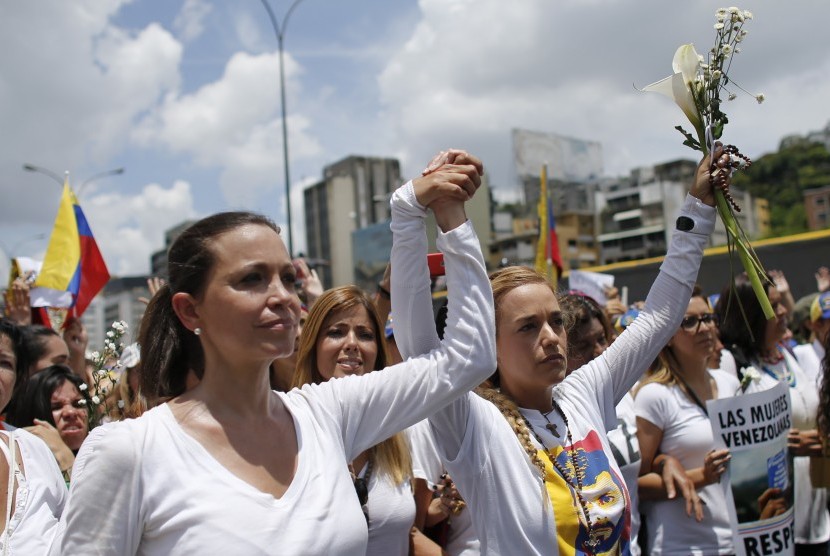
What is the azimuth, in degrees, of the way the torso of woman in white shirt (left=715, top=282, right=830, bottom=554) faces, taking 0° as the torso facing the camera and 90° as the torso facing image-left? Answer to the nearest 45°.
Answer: approximately 315°

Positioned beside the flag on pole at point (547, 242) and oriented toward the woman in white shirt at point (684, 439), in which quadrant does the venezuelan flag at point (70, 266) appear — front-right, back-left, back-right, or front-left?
front-right

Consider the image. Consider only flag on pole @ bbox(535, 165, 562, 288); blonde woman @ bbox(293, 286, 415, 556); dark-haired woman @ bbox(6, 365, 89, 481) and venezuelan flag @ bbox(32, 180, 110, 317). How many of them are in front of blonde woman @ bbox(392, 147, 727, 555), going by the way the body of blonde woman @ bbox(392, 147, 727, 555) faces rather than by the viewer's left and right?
0

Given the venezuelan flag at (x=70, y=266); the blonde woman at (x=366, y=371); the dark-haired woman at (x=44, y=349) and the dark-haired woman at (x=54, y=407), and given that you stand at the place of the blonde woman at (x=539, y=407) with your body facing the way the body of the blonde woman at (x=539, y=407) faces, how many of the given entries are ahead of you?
0

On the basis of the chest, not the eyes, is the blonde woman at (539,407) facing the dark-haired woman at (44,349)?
no

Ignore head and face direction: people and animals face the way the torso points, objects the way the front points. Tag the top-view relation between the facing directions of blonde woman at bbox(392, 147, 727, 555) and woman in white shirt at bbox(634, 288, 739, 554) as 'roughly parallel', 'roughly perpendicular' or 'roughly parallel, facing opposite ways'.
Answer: roughly parallel

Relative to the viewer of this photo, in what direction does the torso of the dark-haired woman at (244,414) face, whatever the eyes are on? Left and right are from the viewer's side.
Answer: facing the viewer and to the right of the viewer

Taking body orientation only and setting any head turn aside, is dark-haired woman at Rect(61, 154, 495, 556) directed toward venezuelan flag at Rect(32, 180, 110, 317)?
no

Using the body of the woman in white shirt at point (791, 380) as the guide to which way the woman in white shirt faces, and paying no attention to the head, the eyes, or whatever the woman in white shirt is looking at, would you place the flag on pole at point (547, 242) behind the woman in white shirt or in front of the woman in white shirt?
behind

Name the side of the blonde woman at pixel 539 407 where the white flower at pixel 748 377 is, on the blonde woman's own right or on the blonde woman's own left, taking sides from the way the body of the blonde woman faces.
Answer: on the blonde woman's own left

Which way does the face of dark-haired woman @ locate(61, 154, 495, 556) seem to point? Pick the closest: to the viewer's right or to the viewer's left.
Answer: to the viewer's right

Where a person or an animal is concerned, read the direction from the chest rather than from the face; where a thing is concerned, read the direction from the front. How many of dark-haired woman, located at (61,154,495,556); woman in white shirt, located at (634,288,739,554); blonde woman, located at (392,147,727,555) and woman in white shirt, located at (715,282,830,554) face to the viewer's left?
0

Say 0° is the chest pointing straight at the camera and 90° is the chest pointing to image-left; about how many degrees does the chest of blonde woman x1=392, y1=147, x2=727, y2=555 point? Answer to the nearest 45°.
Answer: approximately 315°

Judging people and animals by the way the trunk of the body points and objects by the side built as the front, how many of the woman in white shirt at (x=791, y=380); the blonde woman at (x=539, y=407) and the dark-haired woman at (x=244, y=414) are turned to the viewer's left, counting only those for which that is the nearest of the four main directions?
0

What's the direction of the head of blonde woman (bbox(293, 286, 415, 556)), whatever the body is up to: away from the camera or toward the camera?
toward the camera

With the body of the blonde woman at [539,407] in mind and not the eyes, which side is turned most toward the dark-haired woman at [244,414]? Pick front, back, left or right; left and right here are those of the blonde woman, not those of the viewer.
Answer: right
